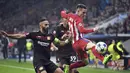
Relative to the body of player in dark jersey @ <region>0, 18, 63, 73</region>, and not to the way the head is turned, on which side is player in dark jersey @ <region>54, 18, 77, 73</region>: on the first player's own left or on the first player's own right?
on the first player's own left

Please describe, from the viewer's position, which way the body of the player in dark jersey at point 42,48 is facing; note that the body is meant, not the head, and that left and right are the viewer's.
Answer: facing the viewer and to the right of the viewer

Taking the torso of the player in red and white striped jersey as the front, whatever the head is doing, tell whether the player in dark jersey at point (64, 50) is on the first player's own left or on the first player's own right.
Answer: on the first player's own left
